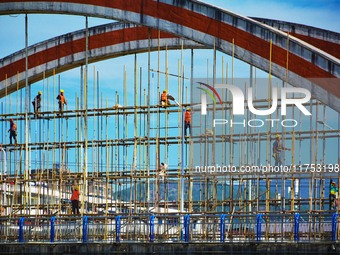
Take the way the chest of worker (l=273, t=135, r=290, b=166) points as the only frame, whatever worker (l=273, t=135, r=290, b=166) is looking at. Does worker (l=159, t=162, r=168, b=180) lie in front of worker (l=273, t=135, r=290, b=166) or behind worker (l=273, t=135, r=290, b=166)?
behind

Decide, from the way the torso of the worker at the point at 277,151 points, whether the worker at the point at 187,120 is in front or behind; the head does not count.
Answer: behind
